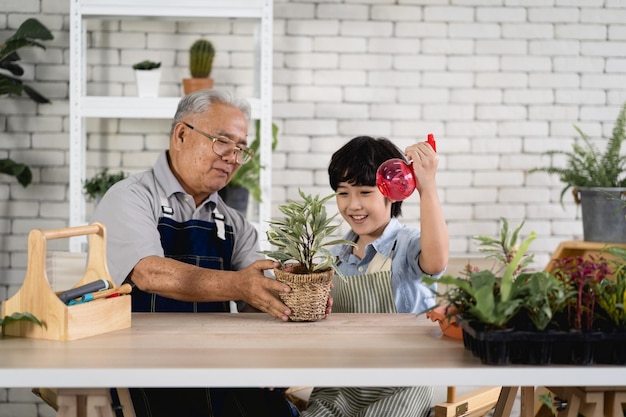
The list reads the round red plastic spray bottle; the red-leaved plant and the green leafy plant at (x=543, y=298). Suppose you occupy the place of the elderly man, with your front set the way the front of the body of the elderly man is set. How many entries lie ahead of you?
3

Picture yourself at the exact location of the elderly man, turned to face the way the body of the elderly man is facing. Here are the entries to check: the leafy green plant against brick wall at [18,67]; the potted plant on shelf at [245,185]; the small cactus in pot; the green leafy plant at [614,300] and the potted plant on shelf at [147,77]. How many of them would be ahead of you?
1

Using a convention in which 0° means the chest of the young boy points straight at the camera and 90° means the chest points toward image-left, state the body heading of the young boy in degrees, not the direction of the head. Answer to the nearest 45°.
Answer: approximately 45°

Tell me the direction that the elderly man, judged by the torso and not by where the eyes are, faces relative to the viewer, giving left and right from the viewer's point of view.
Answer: facing the viewer and to the right of the viewer

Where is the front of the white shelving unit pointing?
toward the camera

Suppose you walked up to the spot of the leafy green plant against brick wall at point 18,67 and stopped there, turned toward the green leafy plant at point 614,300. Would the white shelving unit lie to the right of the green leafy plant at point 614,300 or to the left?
left

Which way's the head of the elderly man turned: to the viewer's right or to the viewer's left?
to the viewer's right

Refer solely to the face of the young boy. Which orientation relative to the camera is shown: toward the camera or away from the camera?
toward the camera

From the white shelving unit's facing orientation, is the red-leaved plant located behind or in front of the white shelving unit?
in front

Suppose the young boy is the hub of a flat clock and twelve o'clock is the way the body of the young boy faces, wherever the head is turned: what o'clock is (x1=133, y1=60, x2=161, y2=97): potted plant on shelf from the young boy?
The potted plant on shelf is roughly at 3 o'clock from the young boy.

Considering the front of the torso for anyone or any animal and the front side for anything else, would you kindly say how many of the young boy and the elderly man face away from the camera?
0

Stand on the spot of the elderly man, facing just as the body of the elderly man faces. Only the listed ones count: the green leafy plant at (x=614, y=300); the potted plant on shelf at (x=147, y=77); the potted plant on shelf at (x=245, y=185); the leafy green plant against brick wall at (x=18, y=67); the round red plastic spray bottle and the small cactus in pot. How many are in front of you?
2

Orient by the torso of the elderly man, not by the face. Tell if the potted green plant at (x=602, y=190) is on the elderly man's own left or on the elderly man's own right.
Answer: on the elderly man's own left

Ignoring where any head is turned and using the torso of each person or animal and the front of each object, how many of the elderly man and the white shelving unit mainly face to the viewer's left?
0

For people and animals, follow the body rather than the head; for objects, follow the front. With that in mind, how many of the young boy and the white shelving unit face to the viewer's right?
0

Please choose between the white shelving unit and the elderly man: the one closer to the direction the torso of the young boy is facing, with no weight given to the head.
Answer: the elderly man

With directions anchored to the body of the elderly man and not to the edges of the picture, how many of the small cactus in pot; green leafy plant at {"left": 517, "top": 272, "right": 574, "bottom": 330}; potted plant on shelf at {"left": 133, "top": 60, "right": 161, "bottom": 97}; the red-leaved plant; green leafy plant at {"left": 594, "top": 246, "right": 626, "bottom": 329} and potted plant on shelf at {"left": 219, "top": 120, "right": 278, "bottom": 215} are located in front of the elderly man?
3

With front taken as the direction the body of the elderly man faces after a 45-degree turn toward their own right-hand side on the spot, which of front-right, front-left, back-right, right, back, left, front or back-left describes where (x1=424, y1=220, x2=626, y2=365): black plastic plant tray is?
front-left

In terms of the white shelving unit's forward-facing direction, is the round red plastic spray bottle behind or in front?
in front

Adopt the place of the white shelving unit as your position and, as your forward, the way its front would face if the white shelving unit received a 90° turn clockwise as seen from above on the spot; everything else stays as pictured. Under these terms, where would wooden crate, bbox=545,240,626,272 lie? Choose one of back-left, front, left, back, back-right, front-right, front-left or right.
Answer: back
